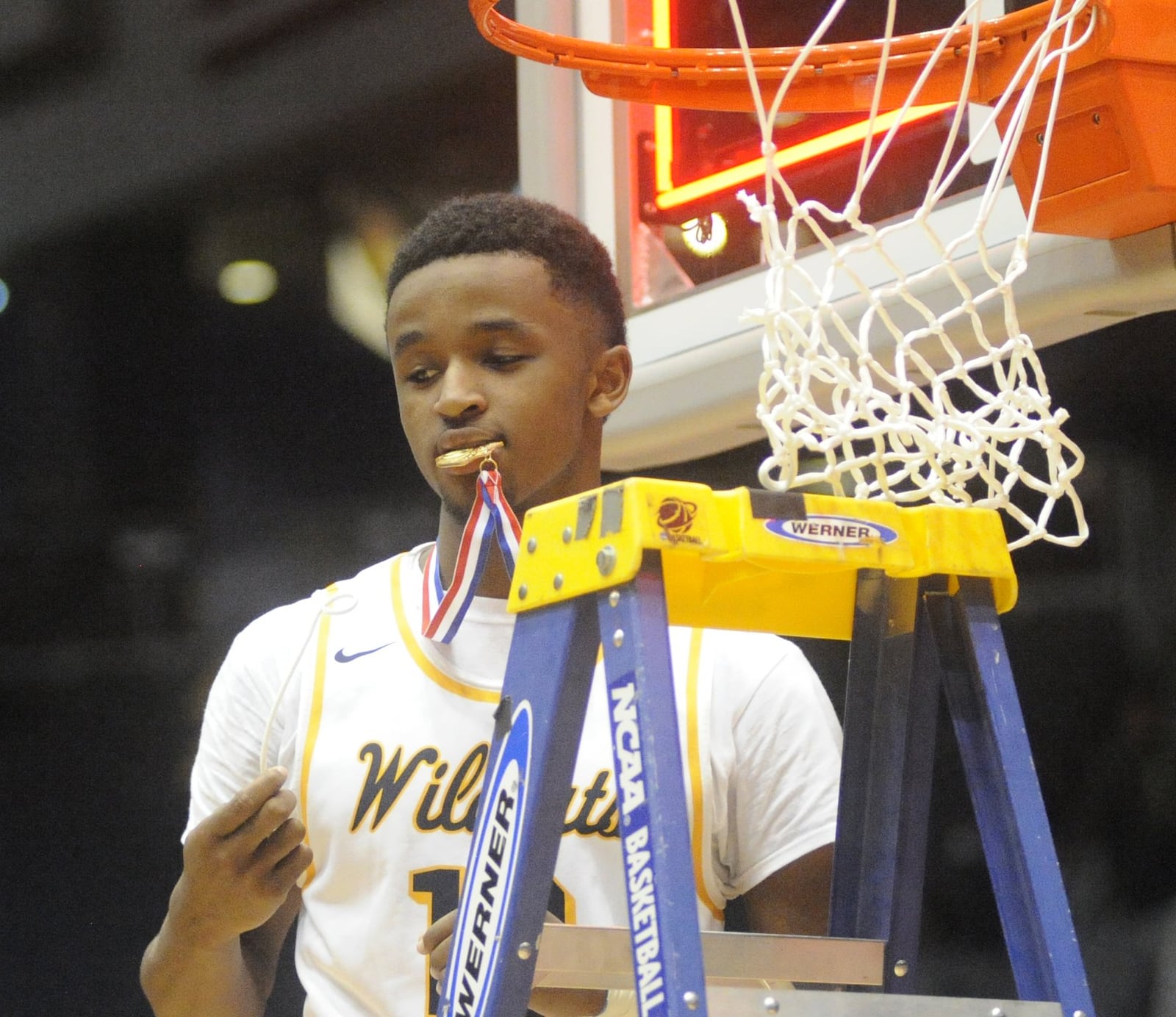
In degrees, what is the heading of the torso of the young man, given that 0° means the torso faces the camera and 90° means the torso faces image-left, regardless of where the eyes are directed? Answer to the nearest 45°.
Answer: approximately 0°

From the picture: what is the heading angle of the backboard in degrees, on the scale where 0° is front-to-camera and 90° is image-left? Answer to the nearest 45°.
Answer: approximately 45°

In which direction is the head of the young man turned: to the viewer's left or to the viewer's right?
to the viewer's left
